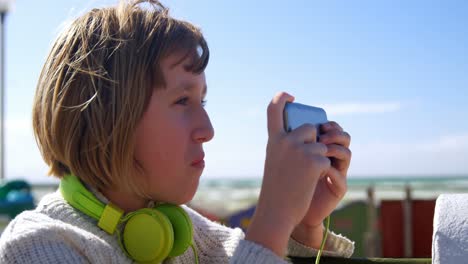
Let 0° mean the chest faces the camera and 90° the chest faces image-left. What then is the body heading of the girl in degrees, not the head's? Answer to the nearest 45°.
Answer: approximately 270°

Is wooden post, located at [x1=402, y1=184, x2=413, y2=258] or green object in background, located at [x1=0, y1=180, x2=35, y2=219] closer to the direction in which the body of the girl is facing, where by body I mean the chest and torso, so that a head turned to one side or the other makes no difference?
the wooden post

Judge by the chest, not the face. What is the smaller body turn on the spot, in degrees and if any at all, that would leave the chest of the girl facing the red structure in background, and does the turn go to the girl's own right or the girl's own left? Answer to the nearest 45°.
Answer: approximately 45° to the girl's own left

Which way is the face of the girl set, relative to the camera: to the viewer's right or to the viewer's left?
to the viewer's right

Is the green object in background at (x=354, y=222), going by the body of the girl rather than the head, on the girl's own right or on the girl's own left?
on the girl's own left

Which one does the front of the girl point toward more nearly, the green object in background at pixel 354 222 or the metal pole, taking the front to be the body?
the green object in background

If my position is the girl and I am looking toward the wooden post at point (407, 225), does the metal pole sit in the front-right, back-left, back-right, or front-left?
front-left
